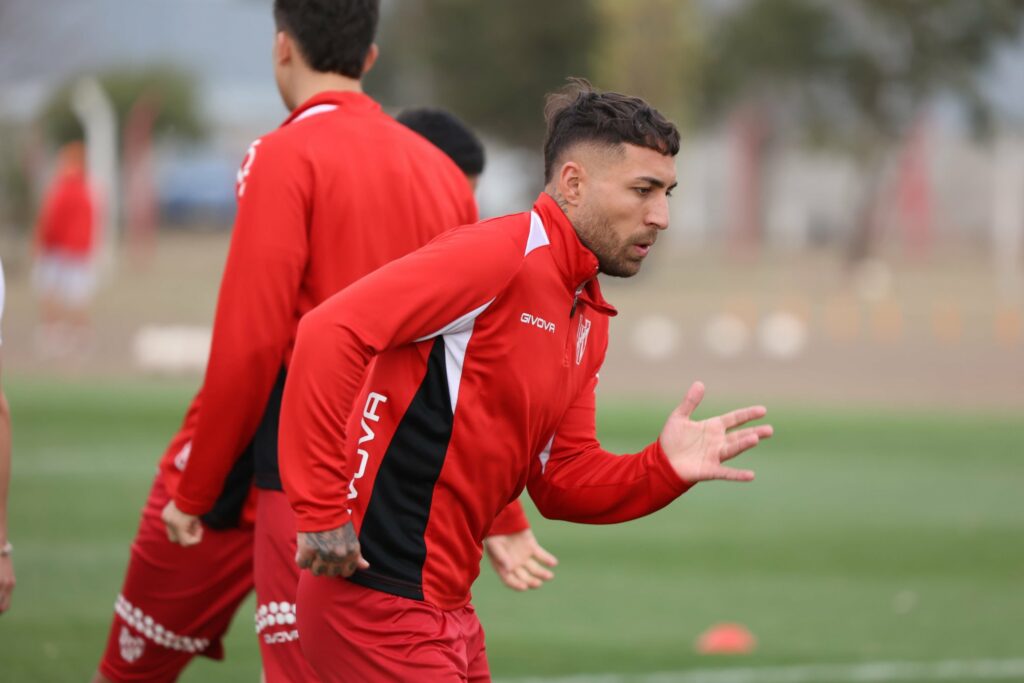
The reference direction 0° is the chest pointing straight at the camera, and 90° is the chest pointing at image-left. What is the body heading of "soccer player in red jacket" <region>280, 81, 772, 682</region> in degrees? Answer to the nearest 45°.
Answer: approximately 315°

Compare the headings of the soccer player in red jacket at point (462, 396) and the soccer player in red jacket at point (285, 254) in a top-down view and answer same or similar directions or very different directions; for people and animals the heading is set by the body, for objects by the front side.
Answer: very different directions

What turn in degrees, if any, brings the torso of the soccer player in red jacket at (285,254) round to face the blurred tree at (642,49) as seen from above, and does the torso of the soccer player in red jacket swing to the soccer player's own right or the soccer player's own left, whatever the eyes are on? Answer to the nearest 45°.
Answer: approximately 45° to the soccer player's own right

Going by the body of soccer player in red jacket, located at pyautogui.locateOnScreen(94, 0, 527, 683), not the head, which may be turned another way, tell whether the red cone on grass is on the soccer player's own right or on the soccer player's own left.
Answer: on the soccer player's own right

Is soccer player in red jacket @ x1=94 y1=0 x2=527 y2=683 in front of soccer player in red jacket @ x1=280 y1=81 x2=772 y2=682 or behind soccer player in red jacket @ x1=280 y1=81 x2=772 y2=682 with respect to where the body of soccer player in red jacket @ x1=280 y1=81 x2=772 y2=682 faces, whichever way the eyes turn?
behind

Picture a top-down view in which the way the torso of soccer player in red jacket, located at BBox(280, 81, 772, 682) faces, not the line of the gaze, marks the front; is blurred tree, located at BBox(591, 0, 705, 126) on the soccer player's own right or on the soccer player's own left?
on the soccer player's own left

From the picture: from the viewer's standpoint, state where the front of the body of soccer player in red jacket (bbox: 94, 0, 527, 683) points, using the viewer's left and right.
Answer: facing away from the viewer and to the left of the viewer
